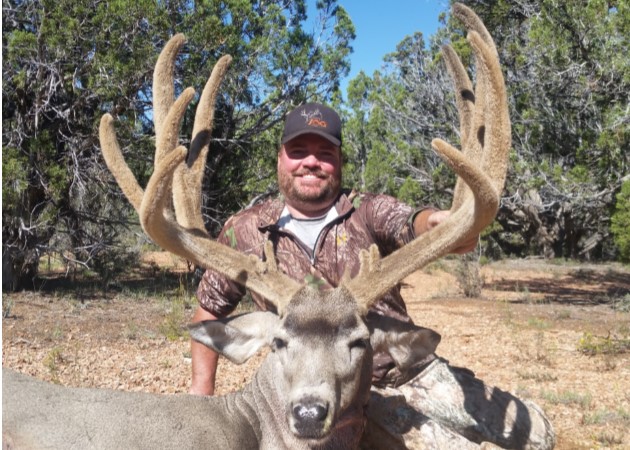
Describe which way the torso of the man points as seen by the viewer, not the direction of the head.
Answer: toward the camera

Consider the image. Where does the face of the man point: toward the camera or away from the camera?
toward the camera

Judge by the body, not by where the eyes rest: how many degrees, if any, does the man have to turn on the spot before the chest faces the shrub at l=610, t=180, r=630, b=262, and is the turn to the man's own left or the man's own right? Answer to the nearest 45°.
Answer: approximately 135° to the man's own left
